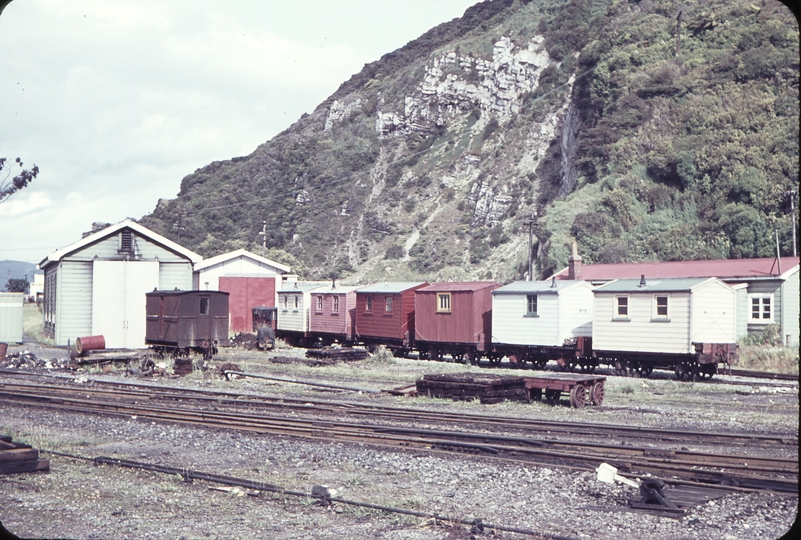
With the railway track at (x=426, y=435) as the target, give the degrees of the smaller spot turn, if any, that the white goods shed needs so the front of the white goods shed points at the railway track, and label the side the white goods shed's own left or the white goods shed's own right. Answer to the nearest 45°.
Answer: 0° — it already faces it

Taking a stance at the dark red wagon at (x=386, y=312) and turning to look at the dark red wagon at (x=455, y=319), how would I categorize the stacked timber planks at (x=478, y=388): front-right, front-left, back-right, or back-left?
front-right

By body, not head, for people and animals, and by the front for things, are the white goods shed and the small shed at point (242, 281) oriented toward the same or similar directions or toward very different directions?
same or similar directions

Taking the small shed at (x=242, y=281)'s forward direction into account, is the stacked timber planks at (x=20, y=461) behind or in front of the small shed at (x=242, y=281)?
in front

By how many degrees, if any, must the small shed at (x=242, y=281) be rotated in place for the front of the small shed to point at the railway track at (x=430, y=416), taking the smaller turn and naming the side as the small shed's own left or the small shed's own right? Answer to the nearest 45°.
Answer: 0° — it already faces it

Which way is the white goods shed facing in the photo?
toward the camera

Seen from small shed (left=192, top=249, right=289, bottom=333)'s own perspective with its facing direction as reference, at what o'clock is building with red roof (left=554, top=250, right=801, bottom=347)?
The building with red roof is roughly at 10 o'clock from the small shed.

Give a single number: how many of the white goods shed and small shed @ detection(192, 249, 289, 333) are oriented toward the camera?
2

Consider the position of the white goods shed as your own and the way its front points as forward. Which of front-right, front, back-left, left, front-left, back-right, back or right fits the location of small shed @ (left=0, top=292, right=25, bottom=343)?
back-right

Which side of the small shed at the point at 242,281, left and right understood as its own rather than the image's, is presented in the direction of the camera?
front

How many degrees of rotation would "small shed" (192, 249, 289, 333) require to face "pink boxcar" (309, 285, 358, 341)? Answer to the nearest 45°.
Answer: approximately 45° to its left

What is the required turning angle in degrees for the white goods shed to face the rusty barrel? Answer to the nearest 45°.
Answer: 0° — it already faces it

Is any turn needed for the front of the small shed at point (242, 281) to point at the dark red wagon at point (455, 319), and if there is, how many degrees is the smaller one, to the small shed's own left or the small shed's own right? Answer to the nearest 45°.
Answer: approximately 45° to the small shed's own left

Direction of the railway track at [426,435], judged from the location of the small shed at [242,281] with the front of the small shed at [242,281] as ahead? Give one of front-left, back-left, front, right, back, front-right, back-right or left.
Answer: front
